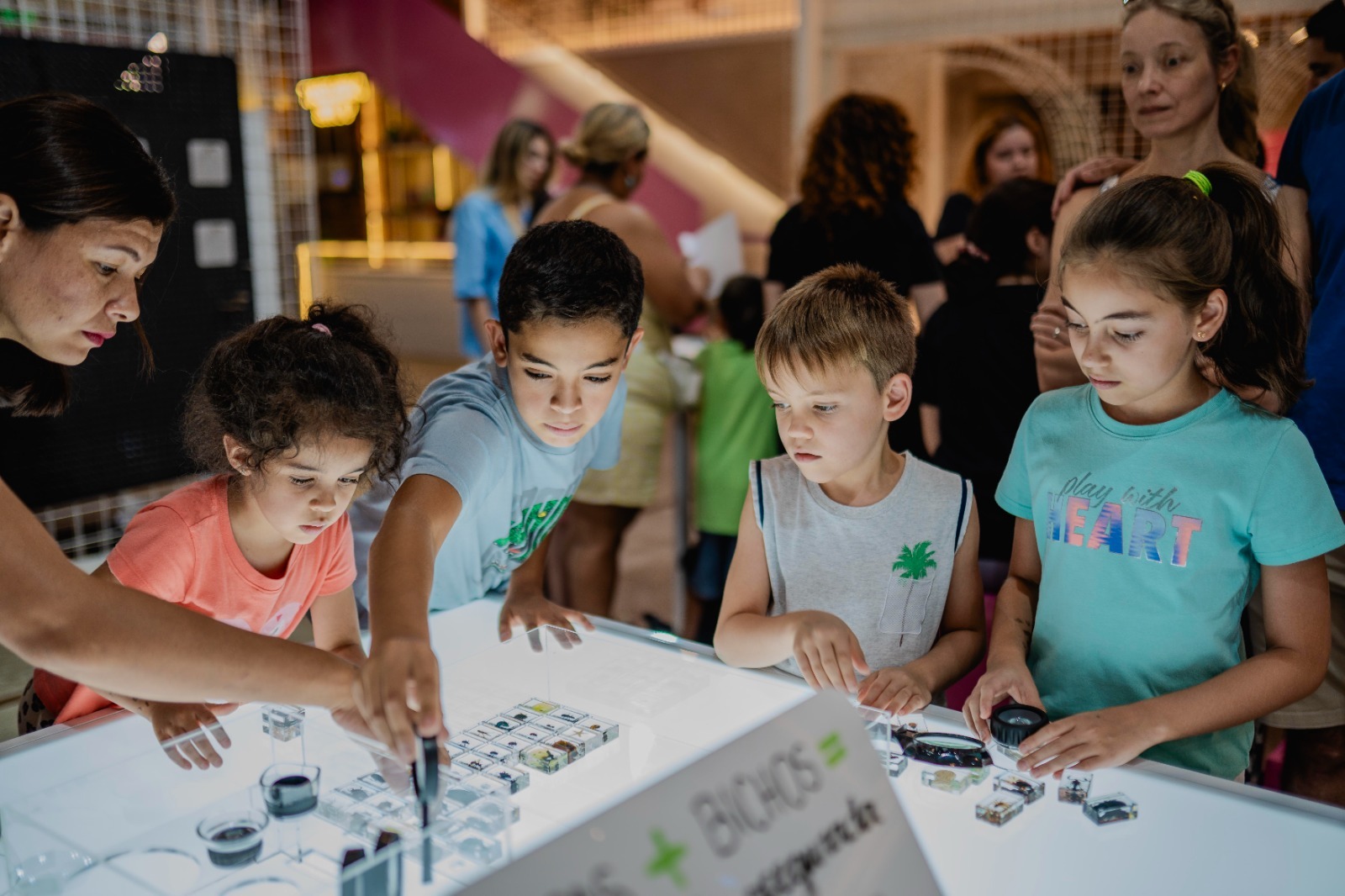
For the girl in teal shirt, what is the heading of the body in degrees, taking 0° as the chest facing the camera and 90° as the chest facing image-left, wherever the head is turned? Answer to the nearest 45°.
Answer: approximately 45°

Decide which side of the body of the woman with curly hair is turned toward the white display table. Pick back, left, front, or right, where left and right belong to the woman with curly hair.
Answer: back

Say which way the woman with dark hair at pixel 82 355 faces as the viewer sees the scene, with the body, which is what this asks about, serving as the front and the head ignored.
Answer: to the viewer's right

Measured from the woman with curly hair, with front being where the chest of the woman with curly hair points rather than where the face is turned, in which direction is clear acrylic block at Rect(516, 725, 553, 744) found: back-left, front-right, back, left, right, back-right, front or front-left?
back

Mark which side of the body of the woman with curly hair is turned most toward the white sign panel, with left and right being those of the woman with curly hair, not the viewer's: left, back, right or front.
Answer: back

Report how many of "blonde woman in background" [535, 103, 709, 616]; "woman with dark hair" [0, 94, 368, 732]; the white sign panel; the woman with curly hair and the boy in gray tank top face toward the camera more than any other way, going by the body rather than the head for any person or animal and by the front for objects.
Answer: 2

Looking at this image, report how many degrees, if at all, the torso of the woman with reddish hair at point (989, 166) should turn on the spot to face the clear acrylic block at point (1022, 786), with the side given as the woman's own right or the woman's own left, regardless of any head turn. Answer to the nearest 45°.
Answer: approximately 45° to the woman's own right

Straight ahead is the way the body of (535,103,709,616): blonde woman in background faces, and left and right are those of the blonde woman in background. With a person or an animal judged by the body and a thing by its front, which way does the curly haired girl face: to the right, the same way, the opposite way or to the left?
to the right
